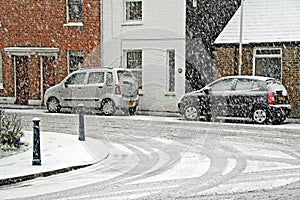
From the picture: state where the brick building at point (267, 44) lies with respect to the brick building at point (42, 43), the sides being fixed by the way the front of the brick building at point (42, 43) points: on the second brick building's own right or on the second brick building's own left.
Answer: on the second brick building's own left

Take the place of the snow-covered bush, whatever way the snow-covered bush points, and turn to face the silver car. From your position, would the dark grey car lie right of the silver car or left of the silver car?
right

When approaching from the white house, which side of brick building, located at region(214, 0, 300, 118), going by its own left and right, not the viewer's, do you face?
right

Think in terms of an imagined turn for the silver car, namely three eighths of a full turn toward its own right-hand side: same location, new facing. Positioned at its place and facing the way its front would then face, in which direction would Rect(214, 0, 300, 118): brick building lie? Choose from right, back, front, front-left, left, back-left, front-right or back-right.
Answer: front

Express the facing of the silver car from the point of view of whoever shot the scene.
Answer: facing away from the viewer and to the left of the viewer

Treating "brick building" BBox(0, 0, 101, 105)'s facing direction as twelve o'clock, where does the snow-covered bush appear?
The snow-covered bush is roughly at 12 o'clock from the brick building.

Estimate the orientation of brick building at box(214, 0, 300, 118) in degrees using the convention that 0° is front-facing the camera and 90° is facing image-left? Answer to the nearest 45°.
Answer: approximately 0°

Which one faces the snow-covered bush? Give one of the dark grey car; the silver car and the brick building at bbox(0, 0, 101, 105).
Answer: the brick building

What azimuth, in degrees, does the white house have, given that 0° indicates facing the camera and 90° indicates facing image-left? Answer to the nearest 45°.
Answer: approximately 0°

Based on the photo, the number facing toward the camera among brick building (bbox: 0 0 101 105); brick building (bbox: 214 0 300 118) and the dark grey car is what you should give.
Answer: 2

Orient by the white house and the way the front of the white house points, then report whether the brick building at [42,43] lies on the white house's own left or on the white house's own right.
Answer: on the white house's own right
